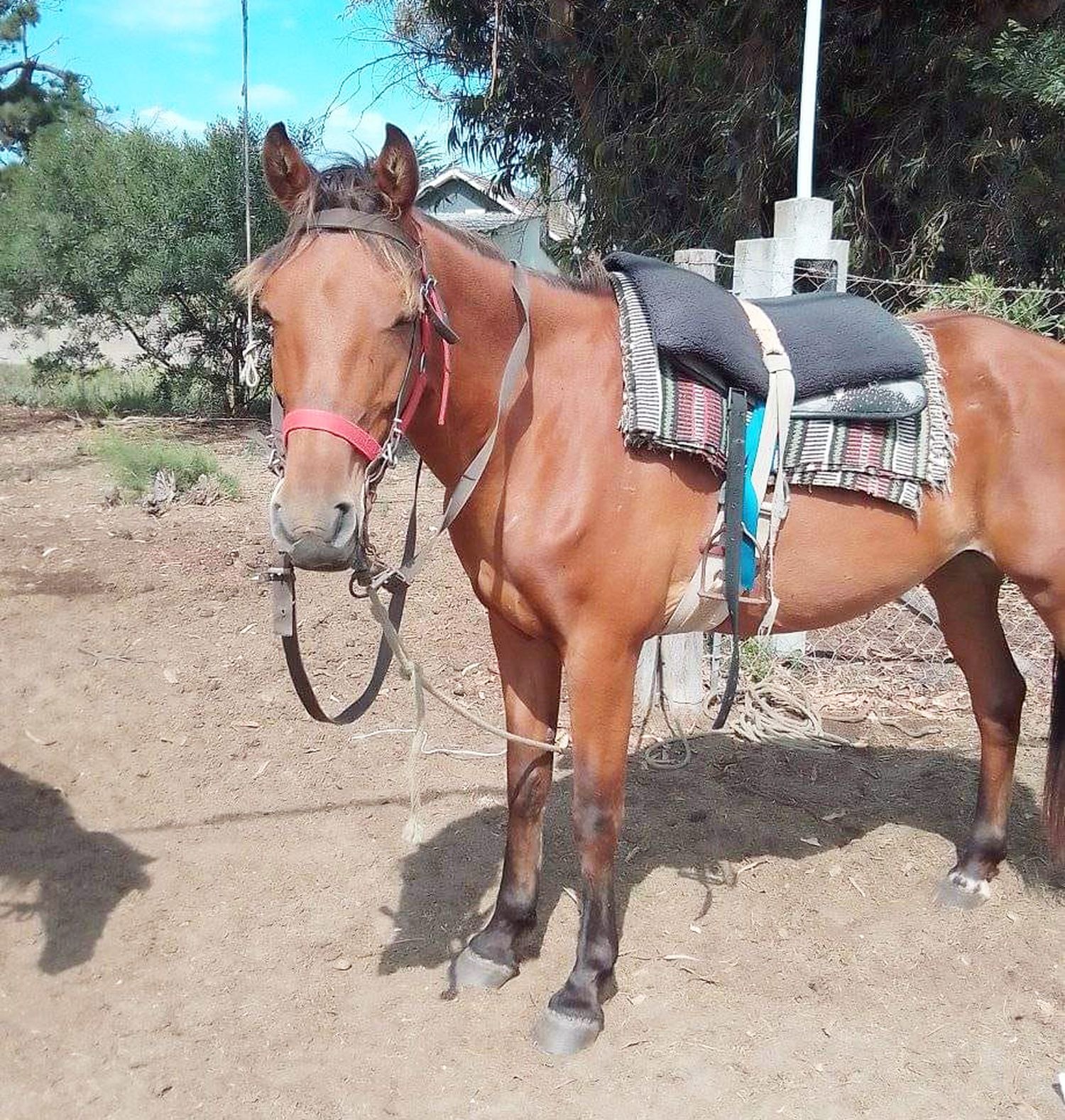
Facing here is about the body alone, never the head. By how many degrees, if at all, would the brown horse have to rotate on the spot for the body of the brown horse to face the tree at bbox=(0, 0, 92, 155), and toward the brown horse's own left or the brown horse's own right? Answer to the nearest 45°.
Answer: approximately 90° to the brown horse's own right

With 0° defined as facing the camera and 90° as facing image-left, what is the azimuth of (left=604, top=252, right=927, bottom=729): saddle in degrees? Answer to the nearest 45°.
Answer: approximately 90°

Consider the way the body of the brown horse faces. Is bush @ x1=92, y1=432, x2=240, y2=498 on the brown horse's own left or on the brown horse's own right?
on the brown horse's own right

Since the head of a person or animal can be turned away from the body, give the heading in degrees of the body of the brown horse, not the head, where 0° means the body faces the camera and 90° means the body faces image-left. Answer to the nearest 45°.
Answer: approximately 45°

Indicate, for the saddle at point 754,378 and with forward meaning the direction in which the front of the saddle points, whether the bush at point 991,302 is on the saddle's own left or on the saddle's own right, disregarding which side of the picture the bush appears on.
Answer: on the saddle's own right

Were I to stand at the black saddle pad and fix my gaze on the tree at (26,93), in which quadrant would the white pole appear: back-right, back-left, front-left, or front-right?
front-right

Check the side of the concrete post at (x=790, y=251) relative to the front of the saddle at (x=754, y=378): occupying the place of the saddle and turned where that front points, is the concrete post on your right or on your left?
on your right

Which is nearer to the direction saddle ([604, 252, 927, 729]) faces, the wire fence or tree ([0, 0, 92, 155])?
the tree

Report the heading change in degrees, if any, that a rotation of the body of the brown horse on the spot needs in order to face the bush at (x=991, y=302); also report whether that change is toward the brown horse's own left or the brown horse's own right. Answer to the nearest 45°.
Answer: approximately 180°

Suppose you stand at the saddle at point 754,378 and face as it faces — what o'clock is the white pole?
The white pole is roughly at 3 o'clock from the saddle.

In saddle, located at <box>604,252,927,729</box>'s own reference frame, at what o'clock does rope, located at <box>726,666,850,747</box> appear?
The rope is roughly at 3 o'clock from the saddle.
